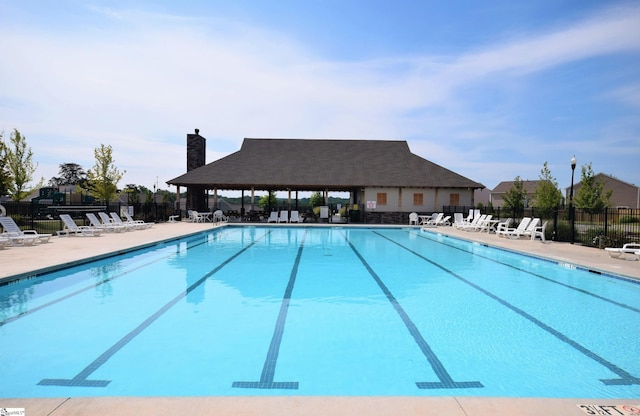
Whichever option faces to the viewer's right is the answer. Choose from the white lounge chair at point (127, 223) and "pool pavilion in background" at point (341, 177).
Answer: the white lounge chair

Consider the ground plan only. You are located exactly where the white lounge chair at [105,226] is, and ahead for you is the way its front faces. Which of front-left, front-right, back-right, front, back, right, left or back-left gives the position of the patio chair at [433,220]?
front

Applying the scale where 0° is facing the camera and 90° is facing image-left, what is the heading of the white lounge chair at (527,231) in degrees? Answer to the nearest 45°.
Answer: approximately 90°

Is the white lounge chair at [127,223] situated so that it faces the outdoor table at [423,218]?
yes

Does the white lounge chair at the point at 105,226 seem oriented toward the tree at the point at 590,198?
yes

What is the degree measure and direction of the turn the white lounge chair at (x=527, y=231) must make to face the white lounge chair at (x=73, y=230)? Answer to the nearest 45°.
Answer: approximately 45° to its left

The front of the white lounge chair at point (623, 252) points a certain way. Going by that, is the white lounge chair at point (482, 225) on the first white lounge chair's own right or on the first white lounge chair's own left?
on the first white lounge chair's own right

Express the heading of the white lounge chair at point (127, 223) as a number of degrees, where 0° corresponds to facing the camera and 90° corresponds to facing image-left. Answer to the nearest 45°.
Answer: approximately 270°

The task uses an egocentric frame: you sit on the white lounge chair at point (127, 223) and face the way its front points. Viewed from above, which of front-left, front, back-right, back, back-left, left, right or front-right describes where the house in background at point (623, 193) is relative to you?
front

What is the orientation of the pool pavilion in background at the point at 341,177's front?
toward the camera

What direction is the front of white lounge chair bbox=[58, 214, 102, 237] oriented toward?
to the viewer's right

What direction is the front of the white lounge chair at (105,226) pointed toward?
to the viewer's right

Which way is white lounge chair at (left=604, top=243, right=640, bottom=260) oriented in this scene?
to the viewer's left

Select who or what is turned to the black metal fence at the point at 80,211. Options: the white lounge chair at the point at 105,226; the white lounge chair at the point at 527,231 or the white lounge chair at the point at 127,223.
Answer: the white lounge chair at the point at 527,231

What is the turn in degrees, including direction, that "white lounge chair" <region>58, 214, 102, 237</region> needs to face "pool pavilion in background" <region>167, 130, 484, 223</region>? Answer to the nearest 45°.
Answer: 0° — it already faces it

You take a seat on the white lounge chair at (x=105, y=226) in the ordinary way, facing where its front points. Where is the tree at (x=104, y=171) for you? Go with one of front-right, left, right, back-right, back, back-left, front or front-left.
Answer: left
